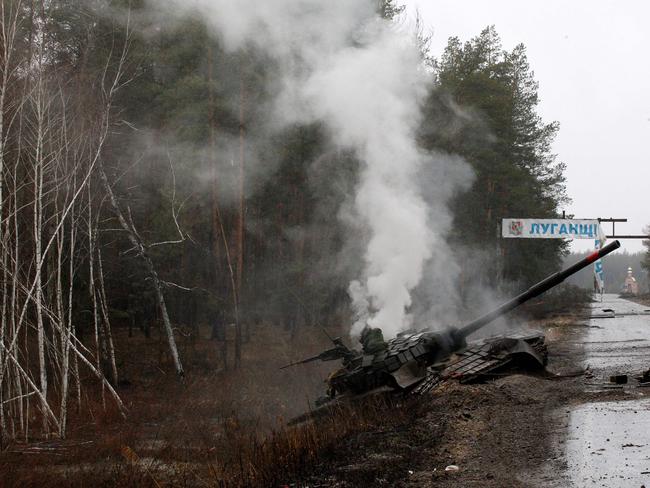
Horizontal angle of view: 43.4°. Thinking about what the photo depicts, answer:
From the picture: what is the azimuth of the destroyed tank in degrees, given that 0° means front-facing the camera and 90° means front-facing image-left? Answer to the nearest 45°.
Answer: approximately 270°
